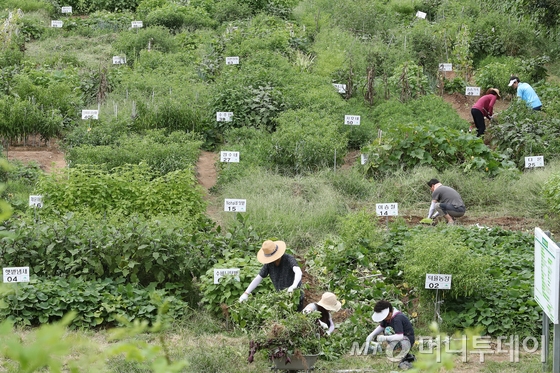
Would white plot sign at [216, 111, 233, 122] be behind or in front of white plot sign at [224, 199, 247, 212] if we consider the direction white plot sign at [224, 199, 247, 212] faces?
behind

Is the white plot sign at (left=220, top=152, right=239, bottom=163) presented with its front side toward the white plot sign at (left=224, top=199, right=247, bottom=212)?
yes

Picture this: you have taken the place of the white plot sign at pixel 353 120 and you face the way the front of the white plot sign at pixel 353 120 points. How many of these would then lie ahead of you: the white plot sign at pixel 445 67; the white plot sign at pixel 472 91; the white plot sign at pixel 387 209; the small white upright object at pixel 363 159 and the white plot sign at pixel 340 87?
2

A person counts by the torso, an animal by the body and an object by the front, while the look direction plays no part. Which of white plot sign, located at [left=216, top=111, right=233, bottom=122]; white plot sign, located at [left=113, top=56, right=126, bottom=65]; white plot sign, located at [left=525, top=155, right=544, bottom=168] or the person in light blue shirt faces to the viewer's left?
the person in light blue shirt

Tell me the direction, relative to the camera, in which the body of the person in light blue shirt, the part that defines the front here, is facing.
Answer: to the viewer's left

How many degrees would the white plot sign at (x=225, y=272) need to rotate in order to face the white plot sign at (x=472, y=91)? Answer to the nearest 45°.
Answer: approximately 135° to its left

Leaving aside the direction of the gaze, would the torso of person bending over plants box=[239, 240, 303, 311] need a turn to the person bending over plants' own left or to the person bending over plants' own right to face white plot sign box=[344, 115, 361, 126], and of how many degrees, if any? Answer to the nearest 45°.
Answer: approximately 135° to the person bending over plants' own right

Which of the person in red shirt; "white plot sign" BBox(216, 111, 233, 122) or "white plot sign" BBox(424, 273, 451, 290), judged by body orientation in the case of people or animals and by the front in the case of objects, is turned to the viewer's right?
the person in red shirt

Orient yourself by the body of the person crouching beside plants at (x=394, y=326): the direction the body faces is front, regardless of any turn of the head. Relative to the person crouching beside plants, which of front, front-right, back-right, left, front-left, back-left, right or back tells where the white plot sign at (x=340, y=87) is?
back-right
